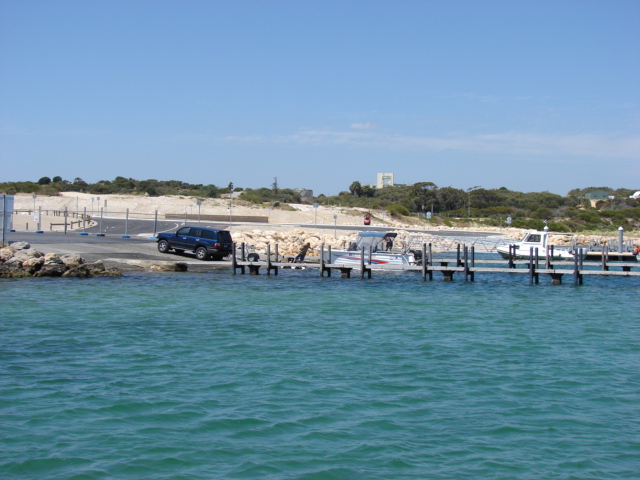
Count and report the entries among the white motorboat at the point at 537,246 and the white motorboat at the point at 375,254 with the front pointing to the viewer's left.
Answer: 2

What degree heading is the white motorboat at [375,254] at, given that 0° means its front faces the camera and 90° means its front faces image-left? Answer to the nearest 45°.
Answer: approximately 90°

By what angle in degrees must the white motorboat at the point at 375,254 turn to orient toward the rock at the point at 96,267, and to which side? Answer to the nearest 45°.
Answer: approximately 45° to its left

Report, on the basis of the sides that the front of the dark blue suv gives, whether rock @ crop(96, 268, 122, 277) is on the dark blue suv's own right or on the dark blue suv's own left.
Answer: on the dark blue suv's own left

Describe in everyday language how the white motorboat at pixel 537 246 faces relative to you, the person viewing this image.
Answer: facing to the left of the viewer

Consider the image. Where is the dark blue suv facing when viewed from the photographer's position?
facing away from the viewer and to the left of the viewer
